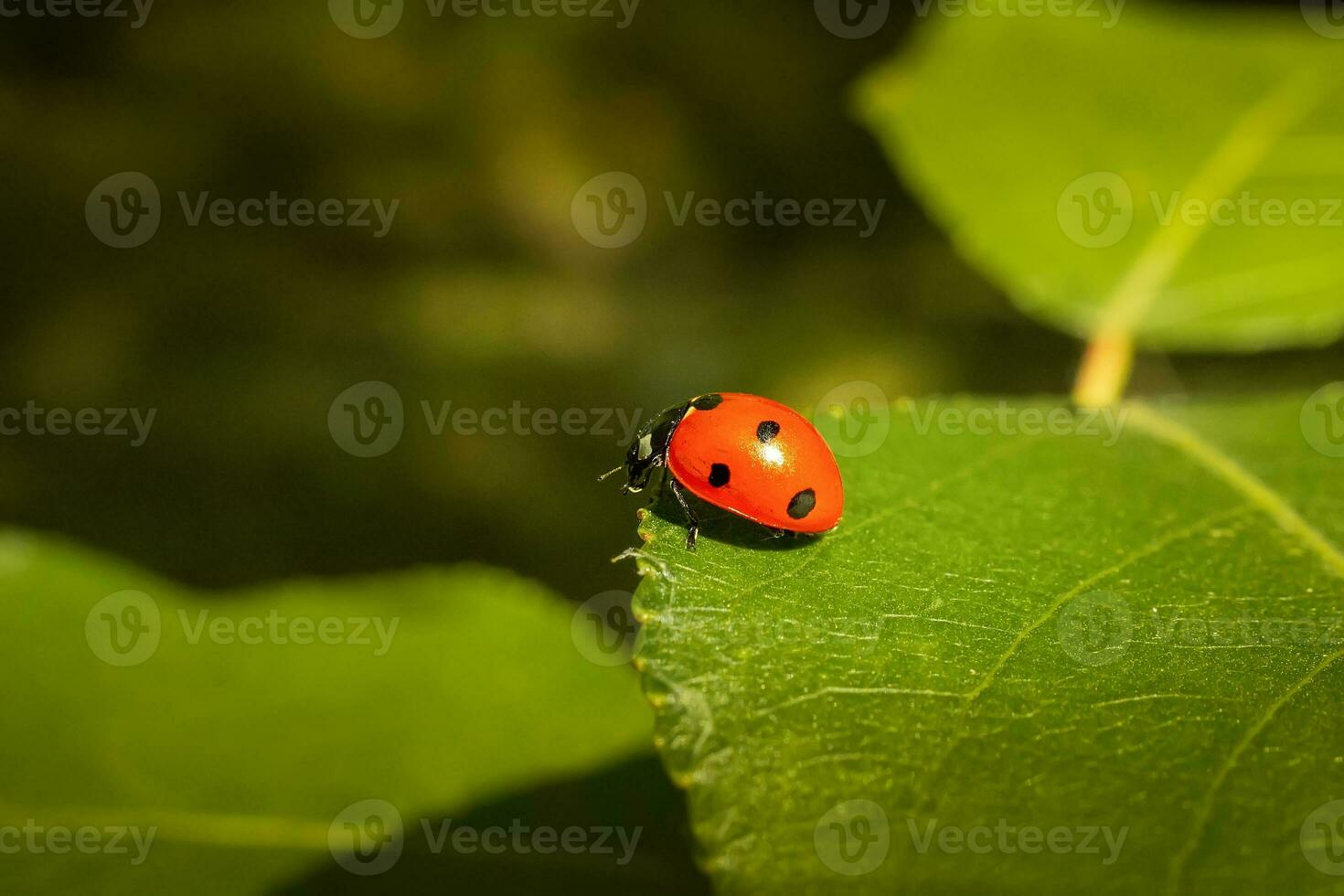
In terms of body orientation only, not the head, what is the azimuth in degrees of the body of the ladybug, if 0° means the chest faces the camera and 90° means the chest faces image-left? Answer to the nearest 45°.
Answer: approximately 90°

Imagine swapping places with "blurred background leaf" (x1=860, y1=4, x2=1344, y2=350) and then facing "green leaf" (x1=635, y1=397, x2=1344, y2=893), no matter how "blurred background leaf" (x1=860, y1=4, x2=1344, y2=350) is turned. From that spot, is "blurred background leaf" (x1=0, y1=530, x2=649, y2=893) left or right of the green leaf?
right

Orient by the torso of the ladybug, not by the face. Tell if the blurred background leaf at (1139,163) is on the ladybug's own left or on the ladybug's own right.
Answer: on the ladybug's own right
